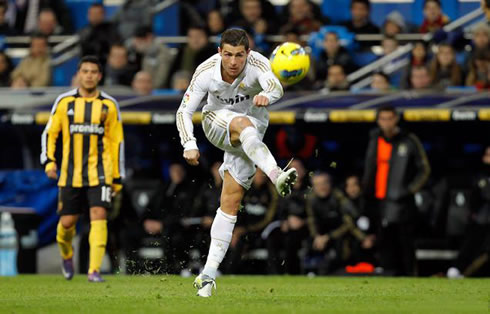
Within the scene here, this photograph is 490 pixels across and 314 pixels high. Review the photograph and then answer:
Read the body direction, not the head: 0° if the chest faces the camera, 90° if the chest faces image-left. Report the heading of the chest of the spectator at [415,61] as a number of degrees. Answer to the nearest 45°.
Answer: approximately 0°

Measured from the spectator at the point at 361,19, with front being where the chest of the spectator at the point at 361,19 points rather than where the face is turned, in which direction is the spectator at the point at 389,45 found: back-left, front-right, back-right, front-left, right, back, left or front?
front-left

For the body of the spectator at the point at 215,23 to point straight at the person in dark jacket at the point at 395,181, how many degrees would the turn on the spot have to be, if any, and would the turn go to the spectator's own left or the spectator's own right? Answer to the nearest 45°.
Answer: approximately 45° to the spectator's own left

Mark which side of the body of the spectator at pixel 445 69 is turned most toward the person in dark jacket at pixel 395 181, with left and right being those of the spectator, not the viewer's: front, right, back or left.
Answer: front

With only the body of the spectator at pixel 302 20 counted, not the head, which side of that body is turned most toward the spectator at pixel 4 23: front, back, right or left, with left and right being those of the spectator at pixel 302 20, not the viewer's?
right
